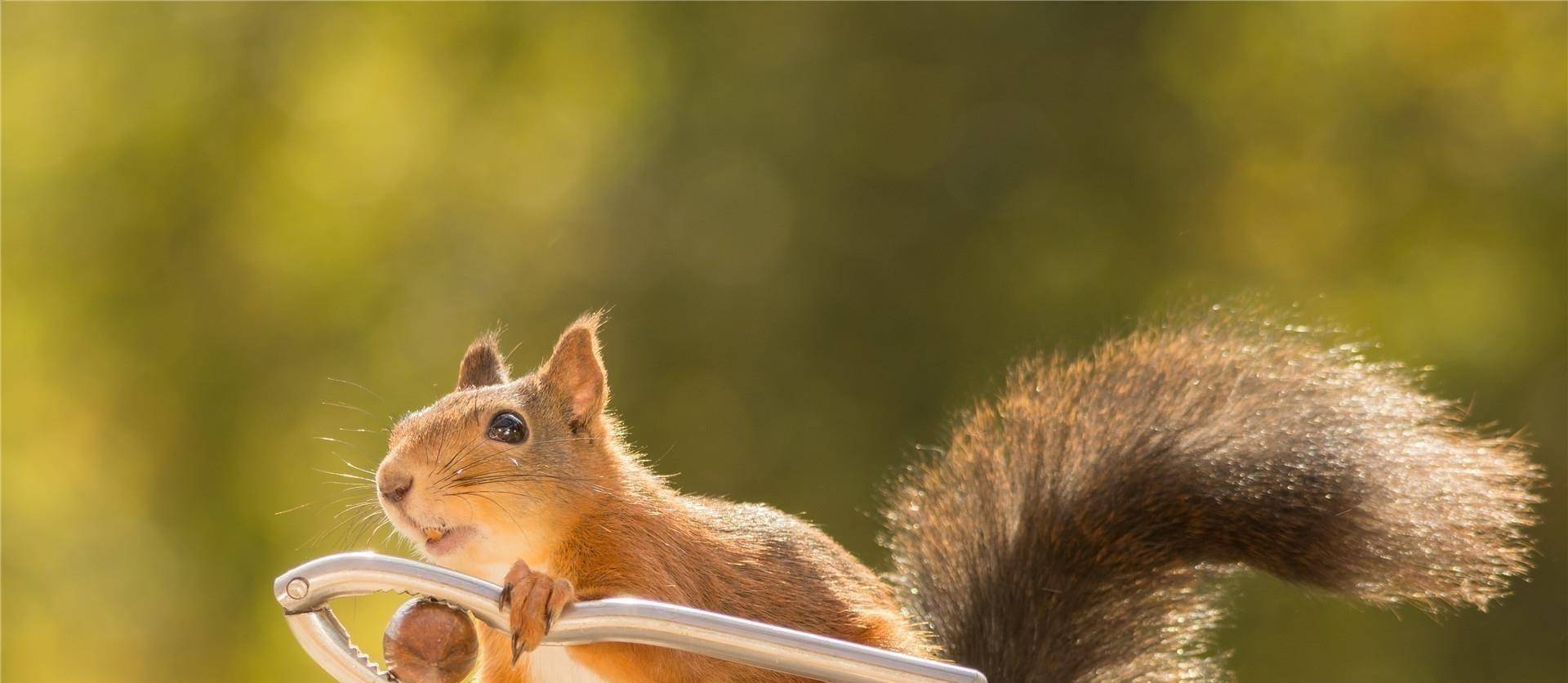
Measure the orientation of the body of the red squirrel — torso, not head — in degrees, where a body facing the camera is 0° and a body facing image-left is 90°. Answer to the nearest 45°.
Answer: approximately 90°

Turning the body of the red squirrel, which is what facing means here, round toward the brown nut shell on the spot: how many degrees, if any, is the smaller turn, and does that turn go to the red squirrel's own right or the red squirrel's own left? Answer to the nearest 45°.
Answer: approximately 45° to the red squirrel's own left
